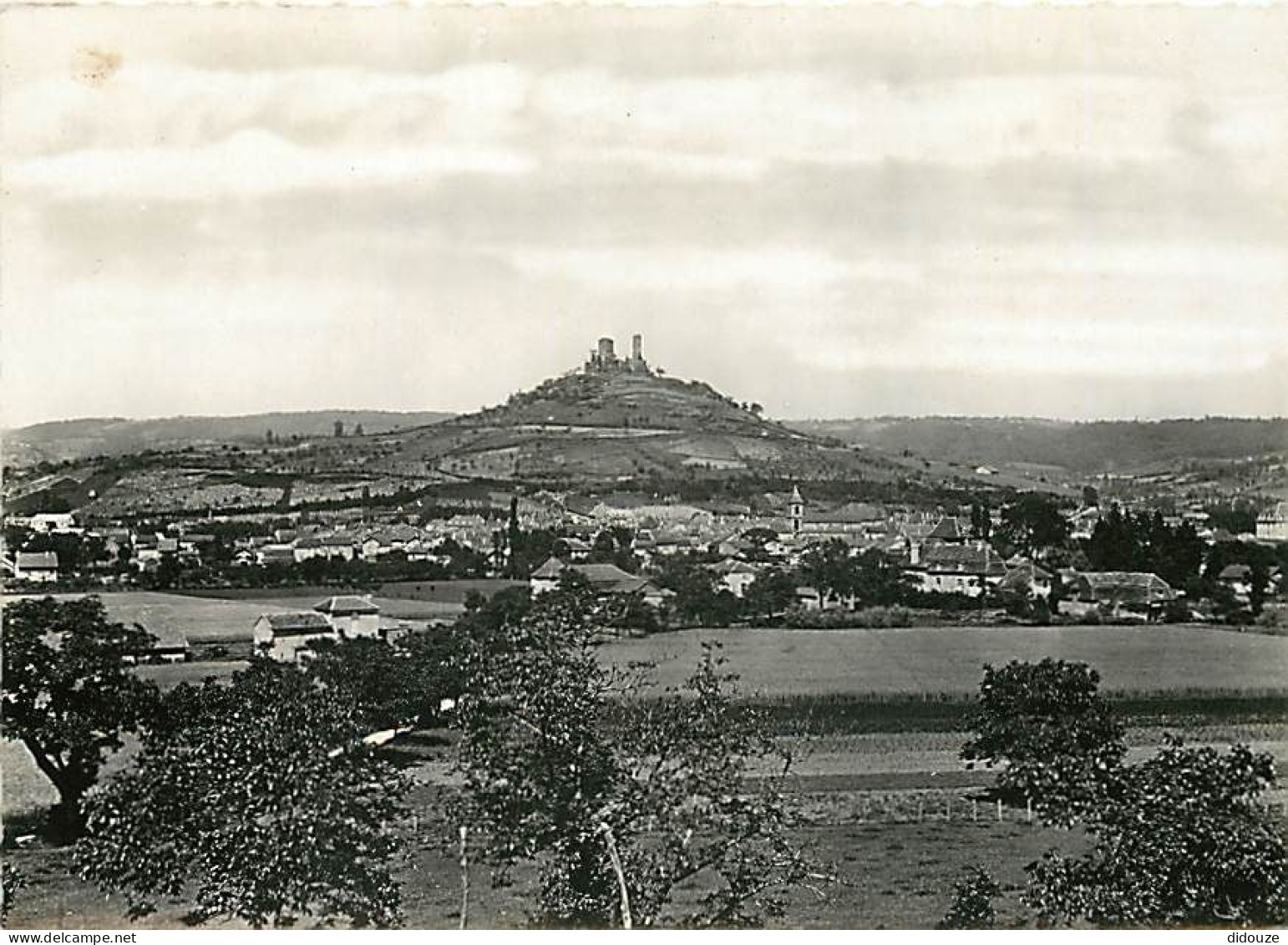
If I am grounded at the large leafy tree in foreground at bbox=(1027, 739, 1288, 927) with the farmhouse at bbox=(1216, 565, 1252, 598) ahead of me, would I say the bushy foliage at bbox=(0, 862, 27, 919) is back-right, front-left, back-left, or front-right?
back-left

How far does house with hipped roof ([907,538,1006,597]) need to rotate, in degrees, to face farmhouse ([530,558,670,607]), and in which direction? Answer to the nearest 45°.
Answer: approximately 90° to its right

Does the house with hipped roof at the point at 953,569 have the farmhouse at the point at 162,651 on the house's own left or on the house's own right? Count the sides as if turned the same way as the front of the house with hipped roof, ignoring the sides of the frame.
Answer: on the house's own right

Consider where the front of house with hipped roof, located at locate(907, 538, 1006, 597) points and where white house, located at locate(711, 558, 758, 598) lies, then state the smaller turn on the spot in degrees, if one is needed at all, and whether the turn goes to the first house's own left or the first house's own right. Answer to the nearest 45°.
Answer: approximately 90° to the first house's own right

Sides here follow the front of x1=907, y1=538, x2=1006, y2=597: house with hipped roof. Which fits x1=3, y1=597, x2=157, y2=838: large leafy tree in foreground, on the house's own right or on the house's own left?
on the house's own right

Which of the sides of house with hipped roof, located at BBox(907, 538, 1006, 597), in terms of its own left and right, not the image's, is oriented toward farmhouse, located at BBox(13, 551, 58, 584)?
right

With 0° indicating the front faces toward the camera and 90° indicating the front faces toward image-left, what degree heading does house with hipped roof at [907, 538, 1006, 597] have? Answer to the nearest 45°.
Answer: approximately 0°

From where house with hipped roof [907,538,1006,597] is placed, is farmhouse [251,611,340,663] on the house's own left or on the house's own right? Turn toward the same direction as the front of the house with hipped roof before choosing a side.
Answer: on the house's own right
